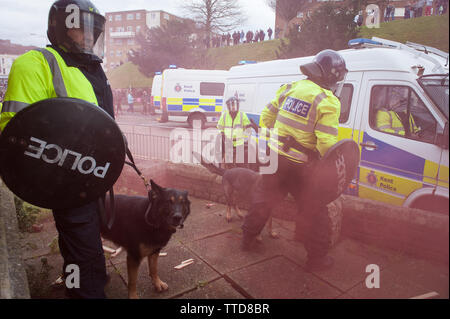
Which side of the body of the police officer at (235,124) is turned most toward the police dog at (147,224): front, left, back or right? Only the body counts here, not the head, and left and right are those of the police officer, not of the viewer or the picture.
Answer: front

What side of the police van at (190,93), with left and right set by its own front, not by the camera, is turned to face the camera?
right

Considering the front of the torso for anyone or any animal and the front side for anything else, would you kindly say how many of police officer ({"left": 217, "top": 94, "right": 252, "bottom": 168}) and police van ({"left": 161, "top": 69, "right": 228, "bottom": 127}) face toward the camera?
1

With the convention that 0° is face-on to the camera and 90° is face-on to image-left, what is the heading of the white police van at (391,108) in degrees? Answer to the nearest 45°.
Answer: approximately 315°

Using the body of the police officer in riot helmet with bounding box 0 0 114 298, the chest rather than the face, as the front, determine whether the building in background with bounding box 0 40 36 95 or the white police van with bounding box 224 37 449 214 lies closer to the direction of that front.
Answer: the white police van

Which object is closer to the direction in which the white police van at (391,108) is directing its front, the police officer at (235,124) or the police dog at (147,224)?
the police dog

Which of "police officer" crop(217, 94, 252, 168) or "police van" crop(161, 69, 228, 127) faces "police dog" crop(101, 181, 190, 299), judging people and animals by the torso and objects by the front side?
the police officer

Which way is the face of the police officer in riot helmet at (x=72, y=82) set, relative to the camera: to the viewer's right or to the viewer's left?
to the viewer's right

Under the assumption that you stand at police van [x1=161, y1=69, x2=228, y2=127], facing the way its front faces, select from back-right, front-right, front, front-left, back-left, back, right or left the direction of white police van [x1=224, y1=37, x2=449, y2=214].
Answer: right
